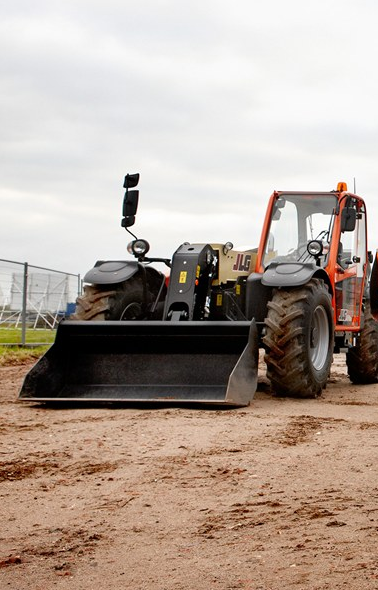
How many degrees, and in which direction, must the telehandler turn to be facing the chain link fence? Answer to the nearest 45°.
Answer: approximately 90° to its right

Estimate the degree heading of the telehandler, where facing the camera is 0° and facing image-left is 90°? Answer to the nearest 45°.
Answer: approximately 45°
